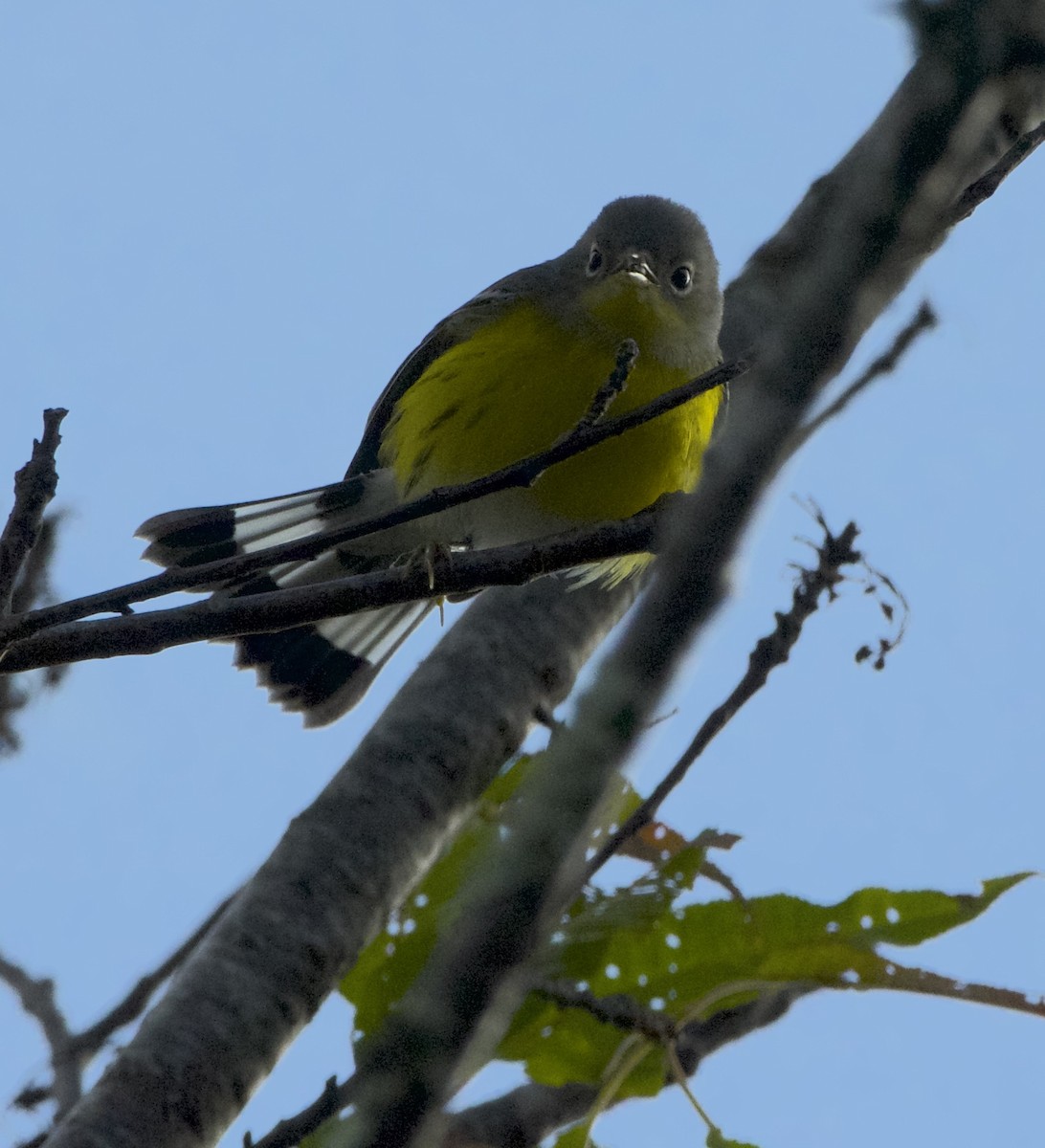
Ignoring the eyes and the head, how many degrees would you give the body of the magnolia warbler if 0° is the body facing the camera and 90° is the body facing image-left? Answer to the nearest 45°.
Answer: approximately 315°
